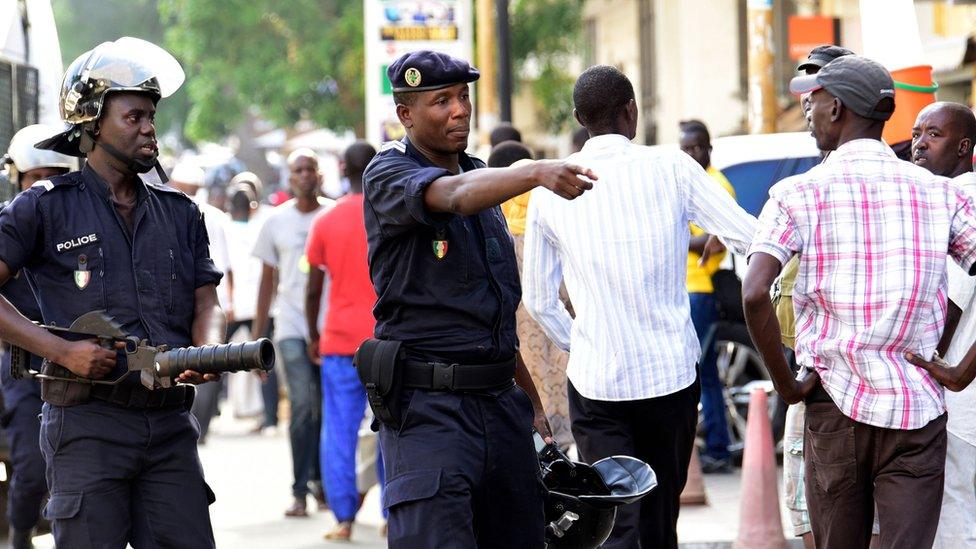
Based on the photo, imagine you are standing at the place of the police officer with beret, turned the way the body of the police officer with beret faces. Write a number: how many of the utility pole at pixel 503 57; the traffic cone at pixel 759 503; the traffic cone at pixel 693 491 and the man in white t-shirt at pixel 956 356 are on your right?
0

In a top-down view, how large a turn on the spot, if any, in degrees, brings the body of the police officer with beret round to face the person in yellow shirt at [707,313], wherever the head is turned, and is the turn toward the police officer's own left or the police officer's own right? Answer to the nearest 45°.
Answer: approximately 135° to the police officer's own left

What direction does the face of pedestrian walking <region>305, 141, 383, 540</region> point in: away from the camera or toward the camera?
away from the camera

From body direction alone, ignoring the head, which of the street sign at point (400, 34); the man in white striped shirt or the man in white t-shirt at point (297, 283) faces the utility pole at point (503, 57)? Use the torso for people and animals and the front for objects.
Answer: the man in white striped shirt

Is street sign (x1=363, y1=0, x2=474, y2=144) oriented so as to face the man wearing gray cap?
yes

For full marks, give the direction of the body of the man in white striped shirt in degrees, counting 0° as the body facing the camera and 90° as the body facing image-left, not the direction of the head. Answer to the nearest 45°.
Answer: approximately 180°

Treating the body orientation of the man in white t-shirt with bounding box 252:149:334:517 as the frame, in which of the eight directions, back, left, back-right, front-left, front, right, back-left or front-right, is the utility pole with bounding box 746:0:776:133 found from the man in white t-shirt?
back-left

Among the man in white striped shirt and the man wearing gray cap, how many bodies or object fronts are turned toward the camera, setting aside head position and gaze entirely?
0

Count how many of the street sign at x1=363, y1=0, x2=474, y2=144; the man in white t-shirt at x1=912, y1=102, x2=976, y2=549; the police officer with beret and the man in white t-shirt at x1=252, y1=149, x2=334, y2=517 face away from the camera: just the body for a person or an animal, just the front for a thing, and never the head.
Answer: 0

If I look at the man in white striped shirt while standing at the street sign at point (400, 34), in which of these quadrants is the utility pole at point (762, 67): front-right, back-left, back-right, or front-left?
front-left

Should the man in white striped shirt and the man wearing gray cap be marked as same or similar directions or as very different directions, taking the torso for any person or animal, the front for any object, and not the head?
same or similar directions

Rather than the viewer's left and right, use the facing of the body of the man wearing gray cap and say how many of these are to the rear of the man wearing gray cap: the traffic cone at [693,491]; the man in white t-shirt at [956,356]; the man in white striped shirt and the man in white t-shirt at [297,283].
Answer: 0

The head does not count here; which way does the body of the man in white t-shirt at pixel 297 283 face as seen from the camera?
toward the camera

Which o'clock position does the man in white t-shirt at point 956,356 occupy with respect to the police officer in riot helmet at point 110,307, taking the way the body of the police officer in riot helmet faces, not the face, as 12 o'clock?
The man in white t-shirt is roughly at 10 o'clock from the police officer in riot helmet.

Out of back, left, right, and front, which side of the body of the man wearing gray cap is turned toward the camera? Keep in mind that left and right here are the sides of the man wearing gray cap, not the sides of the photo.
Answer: back

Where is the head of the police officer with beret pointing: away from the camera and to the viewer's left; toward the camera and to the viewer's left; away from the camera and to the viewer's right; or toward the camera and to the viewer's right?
toward the camera and to the viewer's right

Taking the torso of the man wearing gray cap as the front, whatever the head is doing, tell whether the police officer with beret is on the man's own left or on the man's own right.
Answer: on the man's own left

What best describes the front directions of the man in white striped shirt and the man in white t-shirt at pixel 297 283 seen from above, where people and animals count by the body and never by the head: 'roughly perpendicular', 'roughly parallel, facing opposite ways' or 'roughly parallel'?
roughly parallel, facing opposite ways

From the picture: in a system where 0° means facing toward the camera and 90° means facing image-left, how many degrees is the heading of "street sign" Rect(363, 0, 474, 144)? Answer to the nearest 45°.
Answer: approximately 0°

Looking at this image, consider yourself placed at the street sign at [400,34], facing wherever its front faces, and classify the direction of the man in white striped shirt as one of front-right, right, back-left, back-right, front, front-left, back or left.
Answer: front

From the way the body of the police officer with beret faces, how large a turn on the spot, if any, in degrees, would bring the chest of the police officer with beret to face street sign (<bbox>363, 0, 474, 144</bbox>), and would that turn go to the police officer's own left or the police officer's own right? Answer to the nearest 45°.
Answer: approximately 135° to the police officer's own left
